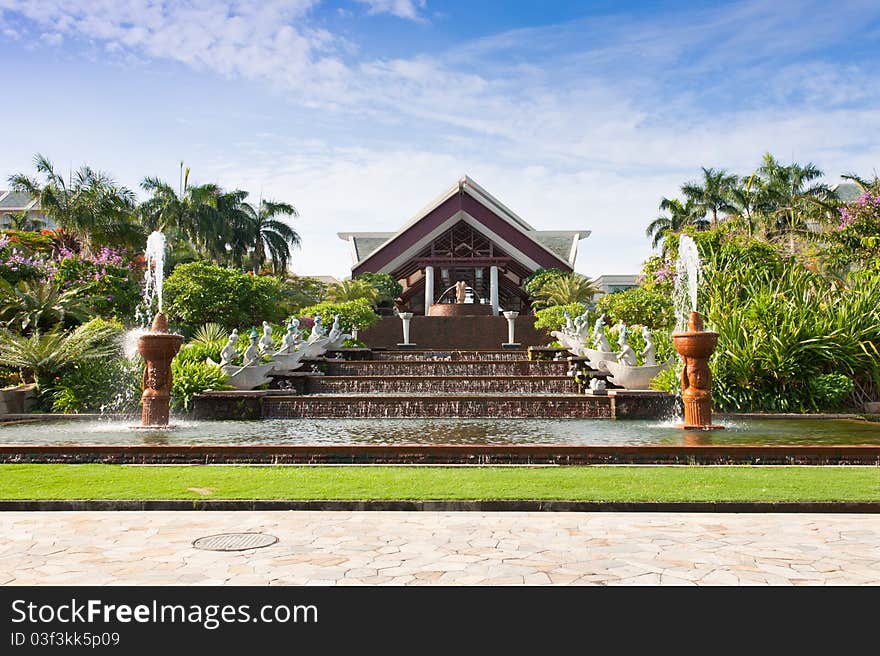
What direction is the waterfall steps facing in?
toward the camera

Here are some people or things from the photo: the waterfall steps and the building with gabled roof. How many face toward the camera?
2

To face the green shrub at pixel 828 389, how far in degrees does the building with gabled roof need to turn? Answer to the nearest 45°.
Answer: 0° — it already faces it

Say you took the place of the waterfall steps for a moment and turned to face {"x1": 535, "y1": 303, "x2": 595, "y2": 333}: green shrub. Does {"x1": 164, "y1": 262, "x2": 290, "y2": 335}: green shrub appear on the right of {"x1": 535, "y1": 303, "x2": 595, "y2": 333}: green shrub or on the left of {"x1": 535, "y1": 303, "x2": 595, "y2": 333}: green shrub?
left

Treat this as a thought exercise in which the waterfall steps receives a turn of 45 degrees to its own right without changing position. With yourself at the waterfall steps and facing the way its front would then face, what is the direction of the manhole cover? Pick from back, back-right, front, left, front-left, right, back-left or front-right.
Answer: front-left

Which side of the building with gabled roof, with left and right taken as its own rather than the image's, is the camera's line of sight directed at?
front

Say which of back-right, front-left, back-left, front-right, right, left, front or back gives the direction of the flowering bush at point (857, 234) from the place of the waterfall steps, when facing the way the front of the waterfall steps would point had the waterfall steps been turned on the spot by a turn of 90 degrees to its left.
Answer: front-left

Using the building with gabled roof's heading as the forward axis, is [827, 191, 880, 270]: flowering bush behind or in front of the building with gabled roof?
in front

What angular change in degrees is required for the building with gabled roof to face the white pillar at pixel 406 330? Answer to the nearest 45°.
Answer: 0° — it already faces it

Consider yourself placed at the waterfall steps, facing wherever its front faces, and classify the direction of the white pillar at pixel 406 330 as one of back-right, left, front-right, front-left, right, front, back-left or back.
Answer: back

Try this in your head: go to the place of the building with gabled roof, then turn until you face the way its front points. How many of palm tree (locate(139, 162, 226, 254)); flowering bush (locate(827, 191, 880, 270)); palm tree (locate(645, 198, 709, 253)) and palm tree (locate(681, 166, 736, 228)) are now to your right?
1

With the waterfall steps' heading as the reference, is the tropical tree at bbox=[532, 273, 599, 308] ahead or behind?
behind

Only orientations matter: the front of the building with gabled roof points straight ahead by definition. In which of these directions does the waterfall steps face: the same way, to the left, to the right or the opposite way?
the same way

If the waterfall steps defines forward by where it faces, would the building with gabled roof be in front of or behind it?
behind
